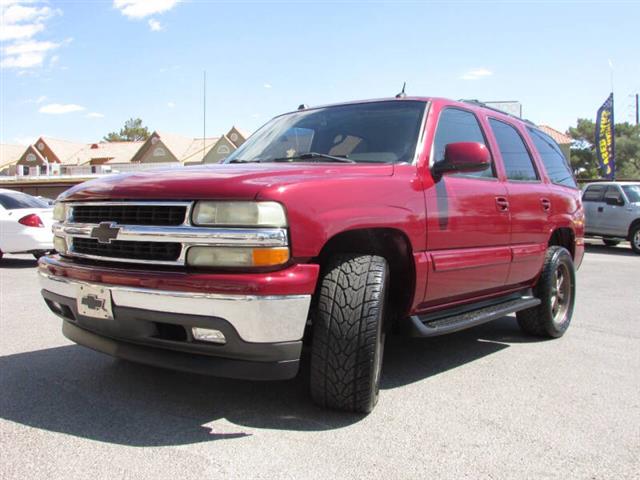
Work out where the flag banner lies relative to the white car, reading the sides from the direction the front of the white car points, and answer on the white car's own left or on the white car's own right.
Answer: on the white car's own right

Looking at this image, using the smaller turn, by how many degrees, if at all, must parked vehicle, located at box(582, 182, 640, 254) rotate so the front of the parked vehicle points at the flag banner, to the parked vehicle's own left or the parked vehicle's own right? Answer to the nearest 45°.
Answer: approximately 135° to the parked vehicle's own left

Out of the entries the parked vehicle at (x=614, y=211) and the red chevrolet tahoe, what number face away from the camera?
0

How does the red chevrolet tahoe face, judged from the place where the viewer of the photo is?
facing the viewer and to the left of the viewer

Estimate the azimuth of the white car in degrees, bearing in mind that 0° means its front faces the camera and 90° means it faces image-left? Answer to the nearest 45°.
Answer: approximately 135°

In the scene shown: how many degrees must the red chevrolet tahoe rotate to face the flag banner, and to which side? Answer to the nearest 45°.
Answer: approximately 180°

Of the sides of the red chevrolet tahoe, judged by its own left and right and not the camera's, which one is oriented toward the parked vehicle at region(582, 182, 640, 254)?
back

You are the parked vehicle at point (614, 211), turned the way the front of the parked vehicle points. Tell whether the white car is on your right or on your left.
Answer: on your right

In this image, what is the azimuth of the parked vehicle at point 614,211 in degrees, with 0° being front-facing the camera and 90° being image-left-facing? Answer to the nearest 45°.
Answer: approximately 315°
